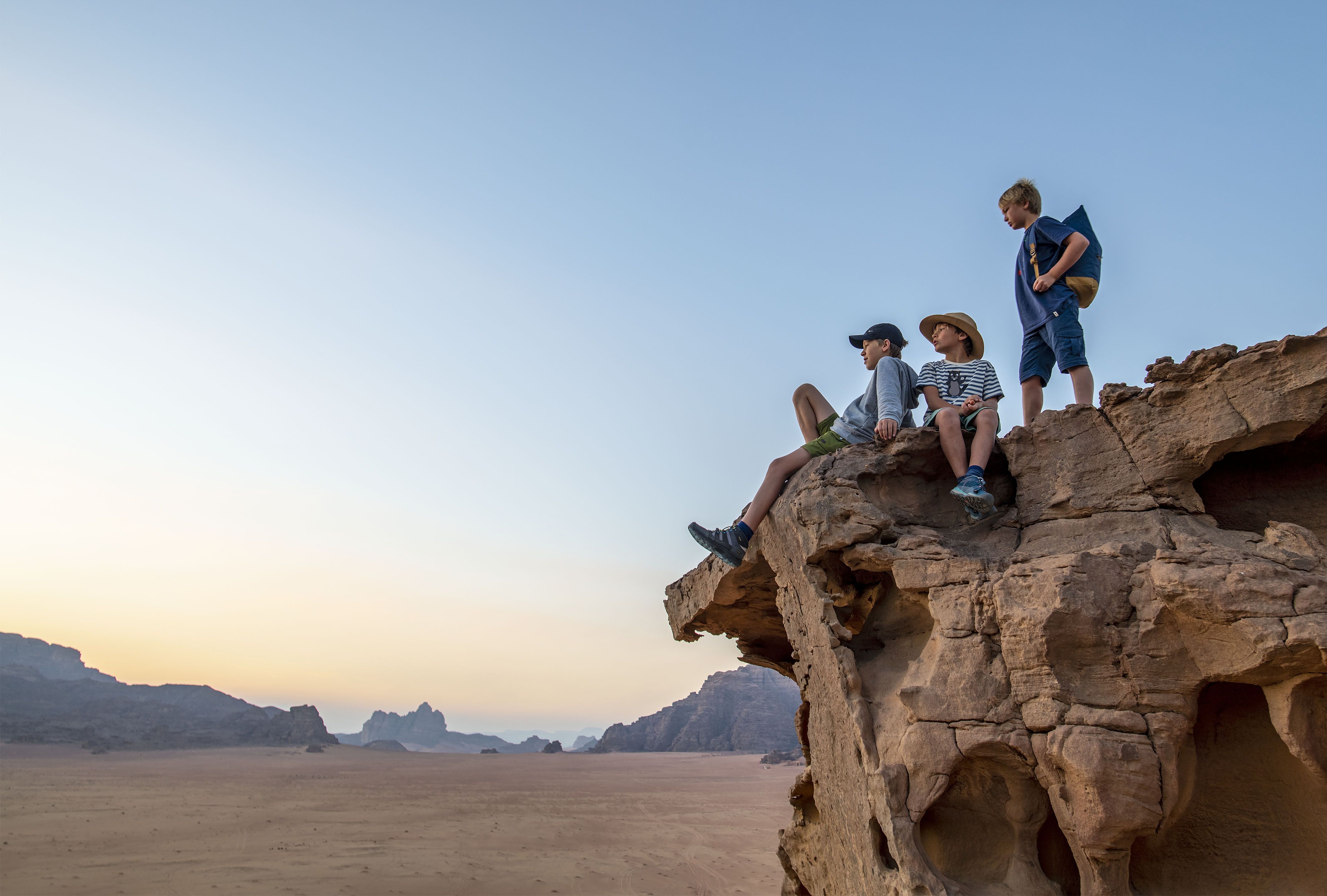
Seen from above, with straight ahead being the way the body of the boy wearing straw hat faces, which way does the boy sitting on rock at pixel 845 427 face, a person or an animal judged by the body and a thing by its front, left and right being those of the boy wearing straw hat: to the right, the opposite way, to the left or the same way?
to the right

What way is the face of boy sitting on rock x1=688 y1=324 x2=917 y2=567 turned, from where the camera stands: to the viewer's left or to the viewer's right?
to the viewer's left

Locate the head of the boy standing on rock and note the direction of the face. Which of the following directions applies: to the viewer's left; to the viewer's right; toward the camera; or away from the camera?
to the viewer's left

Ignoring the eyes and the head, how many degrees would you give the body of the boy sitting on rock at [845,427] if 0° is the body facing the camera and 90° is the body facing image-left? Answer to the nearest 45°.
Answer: approximately 90°

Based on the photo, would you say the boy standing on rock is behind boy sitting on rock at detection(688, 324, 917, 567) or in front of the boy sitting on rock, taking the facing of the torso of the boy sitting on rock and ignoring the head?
behind

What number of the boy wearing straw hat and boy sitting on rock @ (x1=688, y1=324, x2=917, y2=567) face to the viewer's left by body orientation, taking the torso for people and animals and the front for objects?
1

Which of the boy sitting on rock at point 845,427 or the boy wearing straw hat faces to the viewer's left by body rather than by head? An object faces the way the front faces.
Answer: the boy sitting on rock

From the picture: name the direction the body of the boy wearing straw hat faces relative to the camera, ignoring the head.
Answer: toward the camera
